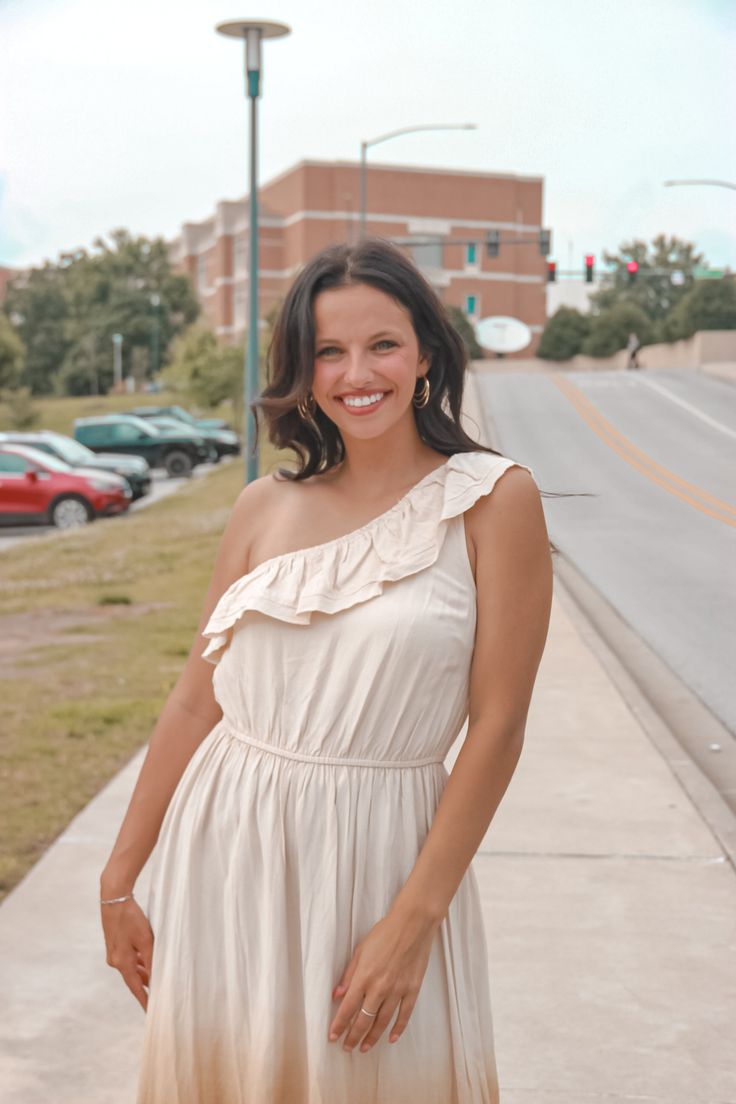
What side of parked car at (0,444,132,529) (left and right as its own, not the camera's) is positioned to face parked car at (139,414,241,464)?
left

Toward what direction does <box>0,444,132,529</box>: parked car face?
to the viewer's right

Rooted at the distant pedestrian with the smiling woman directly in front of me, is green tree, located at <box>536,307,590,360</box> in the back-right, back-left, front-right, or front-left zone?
back-right

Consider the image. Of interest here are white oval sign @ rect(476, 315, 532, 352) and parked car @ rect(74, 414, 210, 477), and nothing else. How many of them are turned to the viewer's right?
1

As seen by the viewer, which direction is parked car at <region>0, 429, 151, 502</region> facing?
to the viewer's right

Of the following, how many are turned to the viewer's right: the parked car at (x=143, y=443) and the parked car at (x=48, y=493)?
2

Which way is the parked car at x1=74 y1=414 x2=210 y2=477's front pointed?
to the viewer's right
